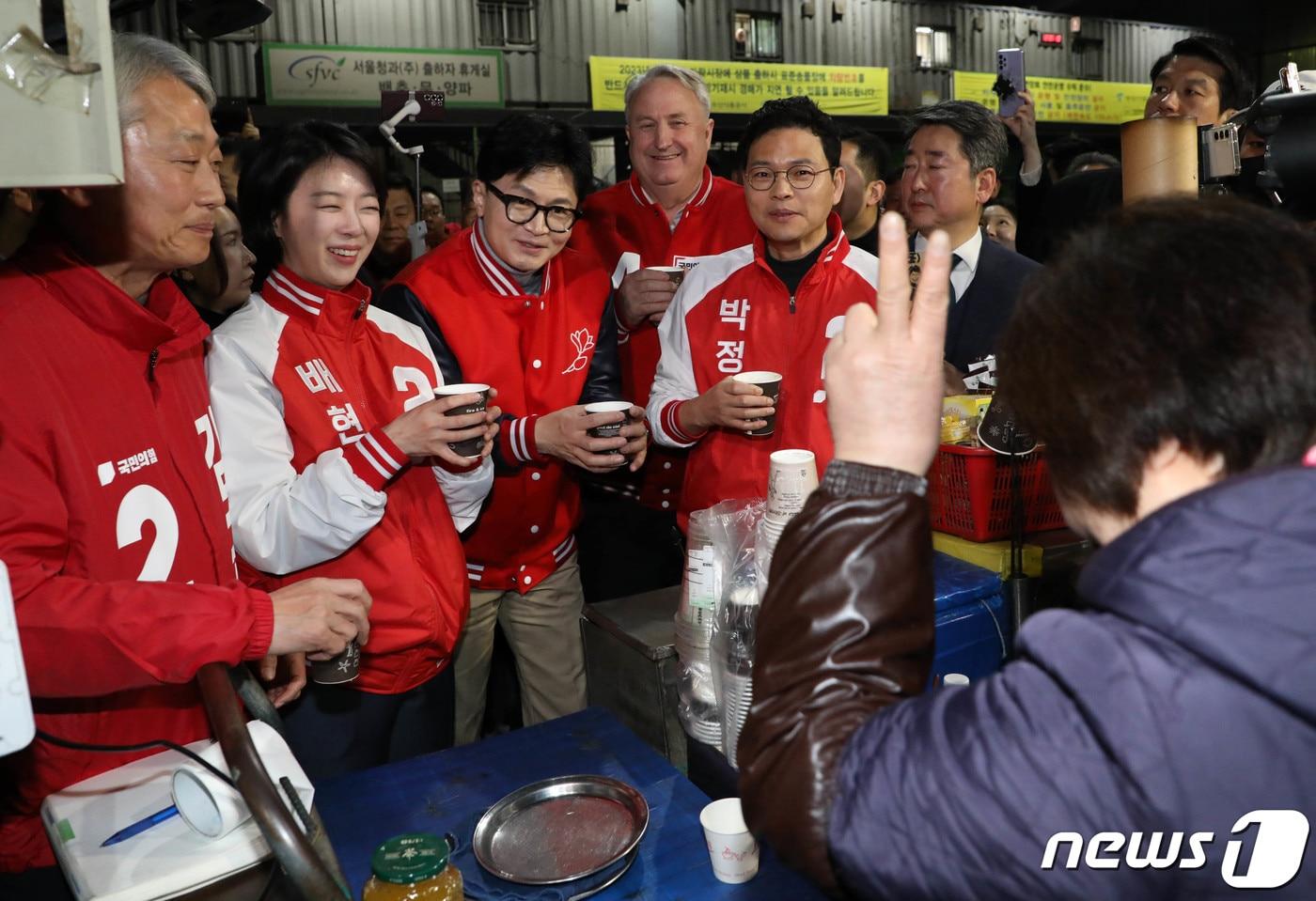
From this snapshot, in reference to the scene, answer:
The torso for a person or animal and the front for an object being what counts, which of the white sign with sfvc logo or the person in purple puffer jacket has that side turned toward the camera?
the white sign with sfvc logo

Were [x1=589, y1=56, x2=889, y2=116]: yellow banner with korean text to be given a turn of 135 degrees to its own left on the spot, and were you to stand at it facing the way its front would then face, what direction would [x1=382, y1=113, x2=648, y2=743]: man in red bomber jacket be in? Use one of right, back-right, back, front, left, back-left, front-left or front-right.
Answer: back-right

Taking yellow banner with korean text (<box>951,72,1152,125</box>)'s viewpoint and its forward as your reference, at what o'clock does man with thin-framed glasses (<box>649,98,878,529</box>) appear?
The man with thin-framed glasses is roughly at 12 o'clock from the yellow banner with korean text.

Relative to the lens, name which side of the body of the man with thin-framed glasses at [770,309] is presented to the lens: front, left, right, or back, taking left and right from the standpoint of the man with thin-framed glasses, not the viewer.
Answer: front

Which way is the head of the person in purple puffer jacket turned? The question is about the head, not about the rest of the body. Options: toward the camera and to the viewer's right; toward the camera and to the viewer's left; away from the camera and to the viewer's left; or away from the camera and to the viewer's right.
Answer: away from the camera and to the viewer's left

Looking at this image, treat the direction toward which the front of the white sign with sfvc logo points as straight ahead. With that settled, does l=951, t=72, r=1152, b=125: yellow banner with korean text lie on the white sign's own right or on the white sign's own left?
on the white sign's own left

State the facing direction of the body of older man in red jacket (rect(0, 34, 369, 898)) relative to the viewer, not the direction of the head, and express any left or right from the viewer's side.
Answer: facing the viewer and to the right of the viewer

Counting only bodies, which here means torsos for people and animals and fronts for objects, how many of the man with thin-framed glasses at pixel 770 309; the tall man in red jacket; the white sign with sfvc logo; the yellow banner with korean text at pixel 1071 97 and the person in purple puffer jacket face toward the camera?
4

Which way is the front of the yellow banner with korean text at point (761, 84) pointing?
toward the camera

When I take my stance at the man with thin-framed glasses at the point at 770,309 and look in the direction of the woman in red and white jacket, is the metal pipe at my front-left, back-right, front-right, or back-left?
front-left

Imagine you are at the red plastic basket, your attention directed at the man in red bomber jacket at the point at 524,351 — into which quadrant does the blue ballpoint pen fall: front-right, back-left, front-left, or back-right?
front-left

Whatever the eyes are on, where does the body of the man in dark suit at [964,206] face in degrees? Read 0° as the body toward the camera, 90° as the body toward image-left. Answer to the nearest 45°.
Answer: approximately 45°

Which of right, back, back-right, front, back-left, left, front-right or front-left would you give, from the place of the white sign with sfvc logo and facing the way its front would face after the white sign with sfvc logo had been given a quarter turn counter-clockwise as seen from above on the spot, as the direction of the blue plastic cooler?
right

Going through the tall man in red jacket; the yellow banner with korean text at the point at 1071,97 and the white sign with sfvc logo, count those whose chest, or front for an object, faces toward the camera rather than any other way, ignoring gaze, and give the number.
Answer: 3

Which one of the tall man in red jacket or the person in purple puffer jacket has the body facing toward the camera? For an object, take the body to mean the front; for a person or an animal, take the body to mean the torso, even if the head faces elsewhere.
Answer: the tall man in red jacket
